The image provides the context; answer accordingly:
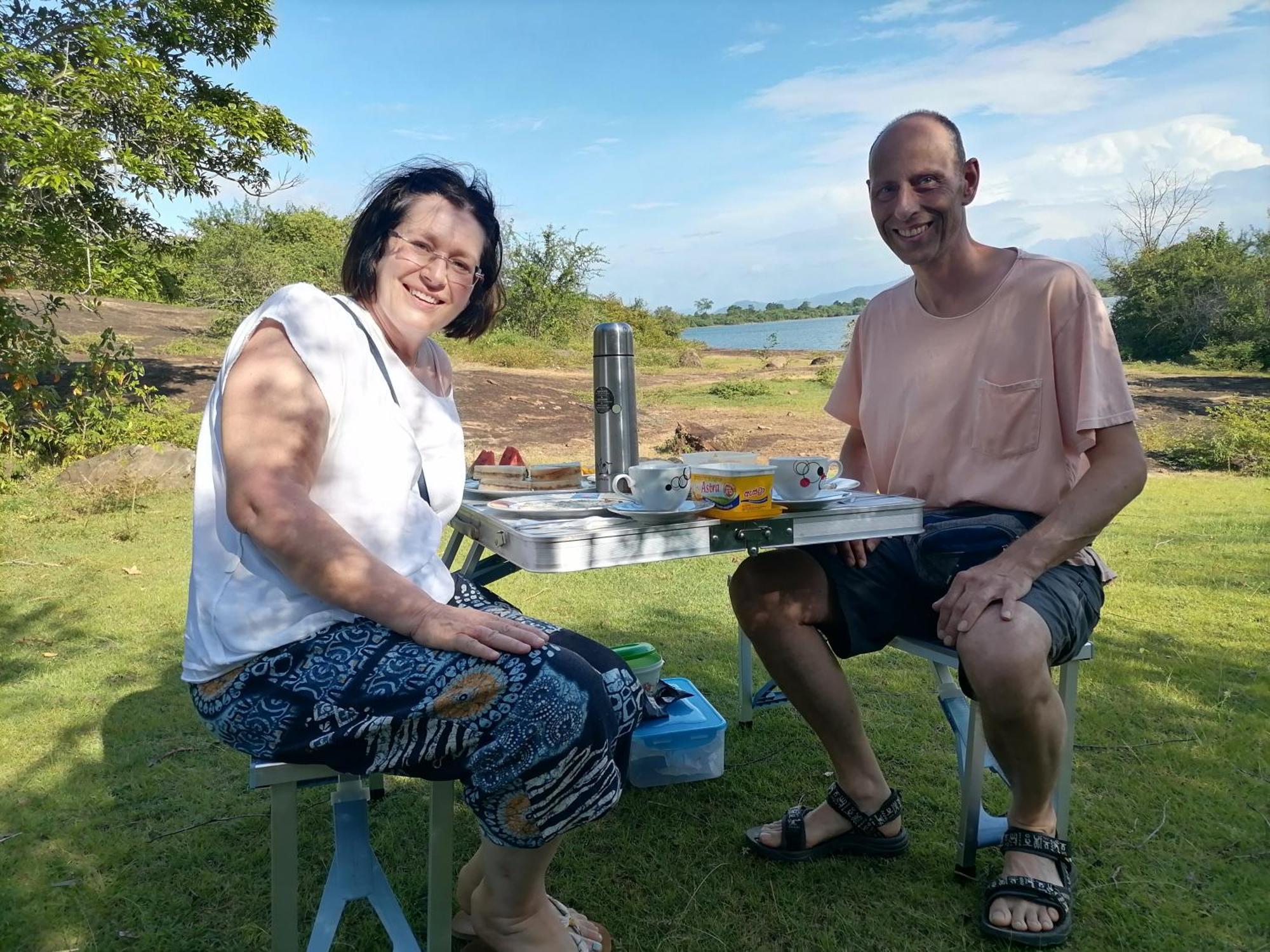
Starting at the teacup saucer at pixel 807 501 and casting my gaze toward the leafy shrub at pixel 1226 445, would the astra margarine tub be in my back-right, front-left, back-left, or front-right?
back-left

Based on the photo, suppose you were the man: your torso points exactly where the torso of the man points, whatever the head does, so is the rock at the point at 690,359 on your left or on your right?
on your right

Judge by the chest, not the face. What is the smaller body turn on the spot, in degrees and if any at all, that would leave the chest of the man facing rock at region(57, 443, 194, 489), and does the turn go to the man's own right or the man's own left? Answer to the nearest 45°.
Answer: approximately 90° to the man's own right

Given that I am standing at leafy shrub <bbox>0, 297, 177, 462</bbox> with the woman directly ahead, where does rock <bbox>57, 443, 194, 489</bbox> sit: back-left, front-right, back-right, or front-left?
front-left

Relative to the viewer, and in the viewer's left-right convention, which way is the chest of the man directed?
facing the viewer and to the left of the viewer

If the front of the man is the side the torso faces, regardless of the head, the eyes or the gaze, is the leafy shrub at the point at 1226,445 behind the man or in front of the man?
behind

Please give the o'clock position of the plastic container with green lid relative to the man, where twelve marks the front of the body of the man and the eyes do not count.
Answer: The plastic container with green lid is roughly at 2 o'clock from the man.

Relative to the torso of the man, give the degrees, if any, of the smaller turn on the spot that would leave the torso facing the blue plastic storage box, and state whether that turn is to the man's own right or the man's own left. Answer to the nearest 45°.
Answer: approximately 45° to the man's own right

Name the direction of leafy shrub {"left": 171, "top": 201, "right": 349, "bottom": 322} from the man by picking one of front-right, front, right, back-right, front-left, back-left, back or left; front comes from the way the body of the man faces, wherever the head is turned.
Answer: right

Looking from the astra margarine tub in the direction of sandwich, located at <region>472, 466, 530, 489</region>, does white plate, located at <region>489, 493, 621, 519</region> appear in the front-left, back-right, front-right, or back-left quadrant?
front-left

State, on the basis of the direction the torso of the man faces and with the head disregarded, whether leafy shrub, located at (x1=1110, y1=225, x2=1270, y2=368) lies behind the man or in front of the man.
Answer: behind
